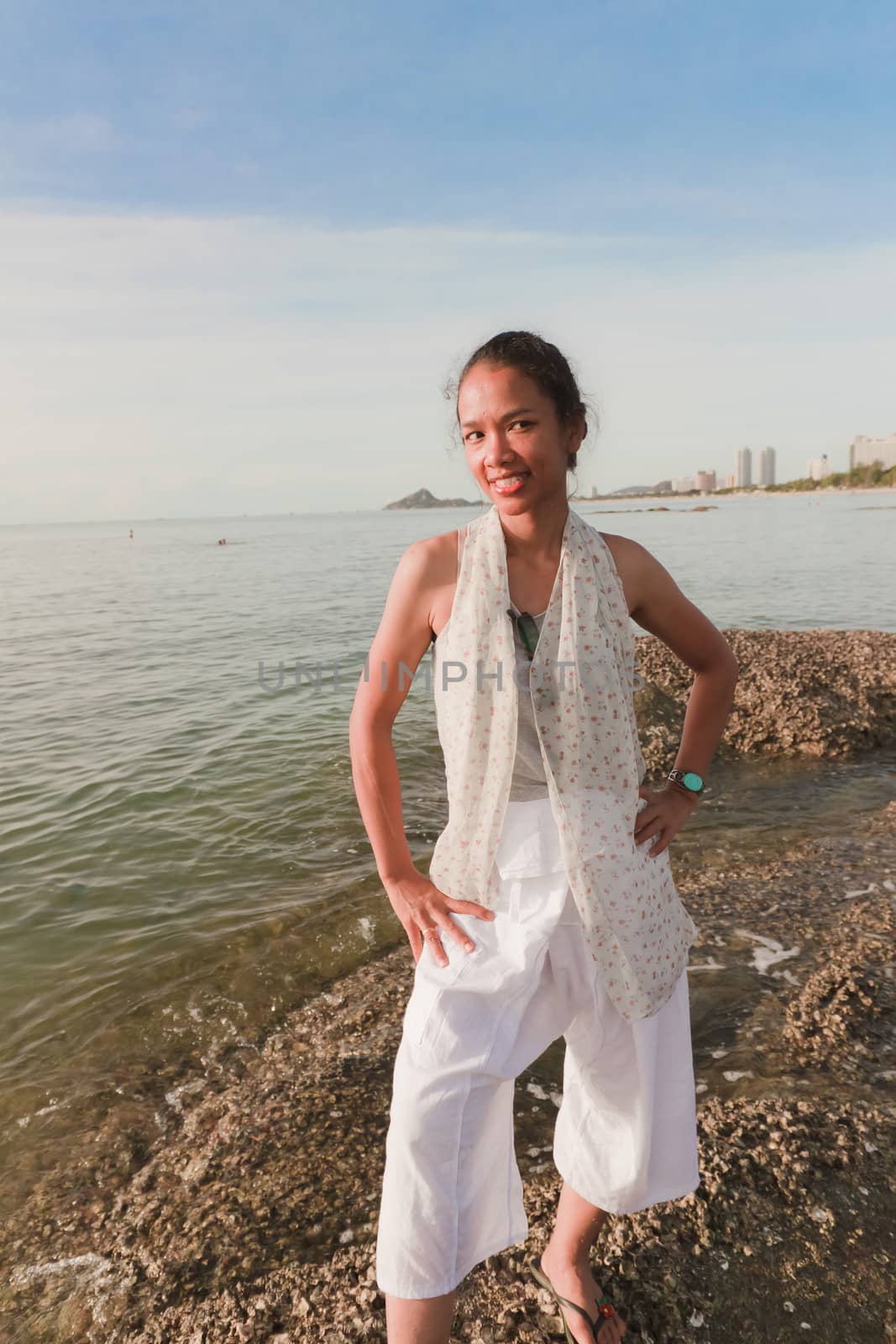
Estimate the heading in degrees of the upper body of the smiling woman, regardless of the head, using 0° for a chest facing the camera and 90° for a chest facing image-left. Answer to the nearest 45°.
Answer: approximately 0°
